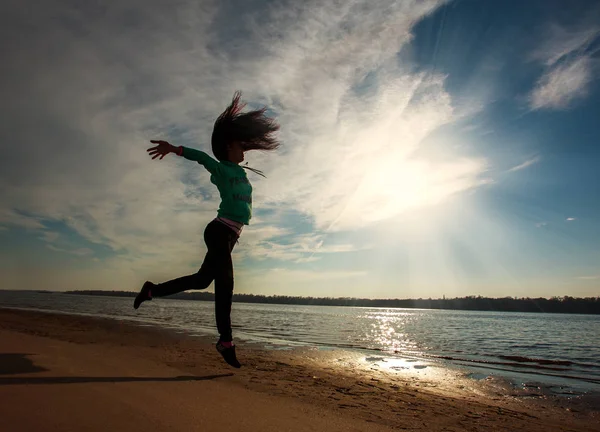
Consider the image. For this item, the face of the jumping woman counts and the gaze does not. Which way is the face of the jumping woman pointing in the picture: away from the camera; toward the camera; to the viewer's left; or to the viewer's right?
to the viewer's right

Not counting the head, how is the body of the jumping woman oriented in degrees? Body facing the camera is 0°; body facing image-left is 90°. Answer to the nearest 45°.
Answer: approximately 315°
